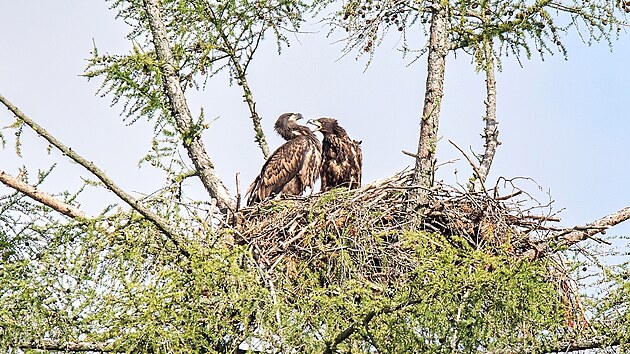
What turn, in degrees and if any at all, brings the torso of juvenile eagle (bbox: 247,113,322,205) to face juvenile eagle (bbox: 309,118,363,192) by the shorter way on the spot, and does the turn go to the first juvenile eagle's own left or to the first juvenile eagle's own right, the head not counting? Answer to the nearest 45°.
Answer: approximately 45° to the first juvenile eagle's own right

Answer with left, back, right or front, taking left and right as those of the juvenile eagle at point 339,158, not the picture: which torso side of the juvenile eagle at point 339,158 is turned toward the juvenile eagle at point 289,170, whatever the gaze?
right

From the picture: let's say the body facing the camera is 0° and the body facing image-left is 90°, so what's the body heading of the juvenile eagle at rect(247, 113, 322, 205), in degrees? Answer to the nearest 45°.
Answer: approximately 270°

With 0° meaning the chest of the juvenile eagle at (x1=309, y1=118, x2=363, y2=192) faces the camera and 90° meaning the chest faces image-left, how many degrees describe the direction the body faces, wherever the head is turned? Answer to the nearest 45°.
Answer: approximately 45°

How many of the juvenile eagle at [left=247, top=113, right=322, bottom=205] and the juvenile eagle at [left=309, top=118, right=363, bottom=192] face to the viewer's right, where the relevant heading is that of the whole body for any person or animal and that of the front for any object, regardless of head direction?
1

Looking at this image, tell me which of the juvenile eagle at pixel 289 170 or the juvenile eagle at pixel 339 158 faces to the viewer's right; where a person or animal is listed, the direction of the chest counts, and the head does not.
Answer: the juvenile eagle at pixel 289 170
